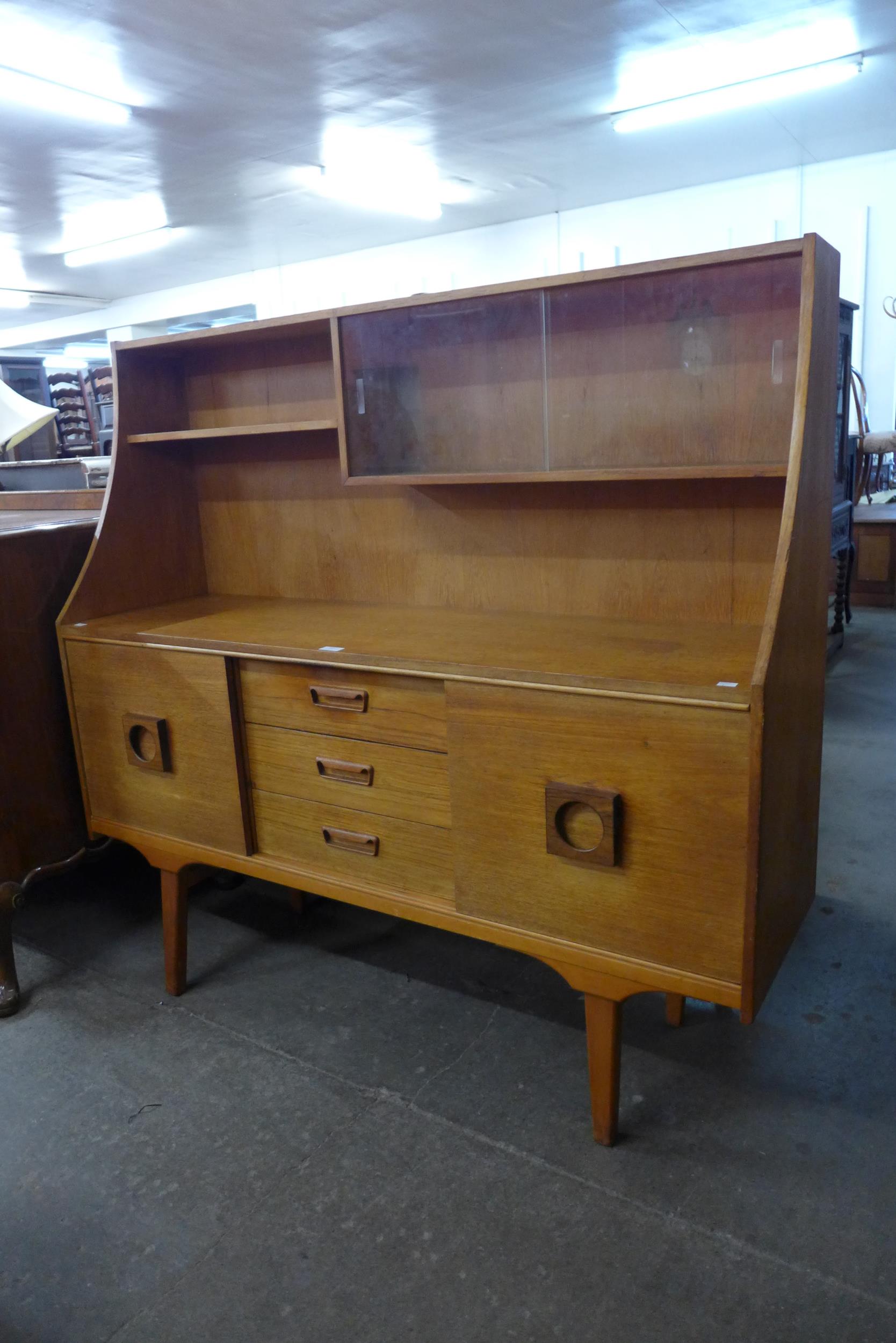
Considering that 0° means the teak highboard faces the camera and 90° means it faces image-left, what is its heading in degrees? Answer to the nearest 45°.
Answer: approximately 45°

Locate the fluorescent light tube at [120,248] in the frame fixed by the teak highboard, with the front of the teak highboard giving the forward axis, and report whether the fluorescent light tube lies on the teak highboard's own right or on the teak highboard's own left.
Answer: on the teak highboard's own right

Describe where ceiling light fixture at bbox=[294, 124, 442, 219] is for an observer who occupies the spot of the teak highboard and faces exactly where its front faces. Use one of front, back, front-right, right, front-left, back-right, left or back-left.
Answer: back-right
